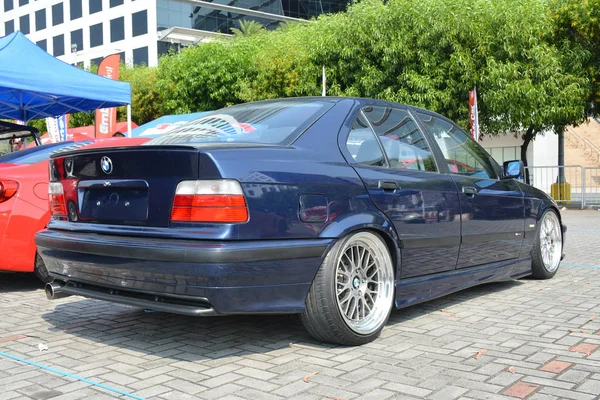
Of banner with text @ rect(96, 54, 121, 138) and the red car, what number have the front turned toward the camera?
1

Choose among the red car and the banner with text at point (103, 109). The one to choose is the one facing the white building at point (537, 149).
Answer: the red car

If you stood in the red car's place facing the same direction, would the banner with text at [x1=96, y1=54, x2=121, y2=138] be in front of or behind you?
in front

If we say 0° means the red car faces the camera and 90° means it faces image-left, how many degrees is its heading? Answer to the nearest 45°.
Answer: approximately 225°

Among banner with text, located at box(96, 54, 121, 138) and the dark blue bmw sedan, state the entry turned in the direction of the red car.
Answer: the banner with text

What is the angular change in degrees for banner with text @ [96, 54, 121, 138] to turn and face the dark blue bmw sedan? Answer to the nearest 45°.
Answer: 0° — it already faces it

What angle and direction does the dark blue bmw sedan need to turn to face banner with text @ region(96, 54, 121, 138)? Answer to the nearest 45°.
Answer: approximately 45° to its left

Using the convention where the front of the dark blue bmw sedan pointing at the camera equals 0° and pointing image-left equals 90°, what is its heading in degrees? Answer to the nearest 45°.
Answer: approximately 225°

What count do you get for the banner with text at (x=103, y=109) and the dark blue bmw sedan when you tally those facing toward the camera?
1

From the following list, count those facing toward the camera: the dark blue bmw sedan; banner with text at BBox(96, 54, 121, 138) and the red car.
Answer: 1

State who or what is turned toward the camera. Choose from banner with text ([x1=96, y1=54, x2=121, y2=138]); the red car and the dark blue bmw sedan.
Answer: the banner with text

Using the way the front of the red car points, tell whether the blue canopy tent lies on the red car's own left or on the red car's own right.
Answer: on the red car's own left

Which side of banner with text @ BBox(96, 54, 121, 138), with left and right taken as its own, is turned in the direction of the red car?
front

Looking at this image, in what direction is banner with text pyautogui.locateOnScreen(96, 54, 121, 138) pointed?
toward the camera

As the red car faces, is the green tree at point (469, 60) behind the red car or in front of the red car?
in front

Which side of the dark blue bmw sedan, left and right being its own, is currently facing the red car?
left
